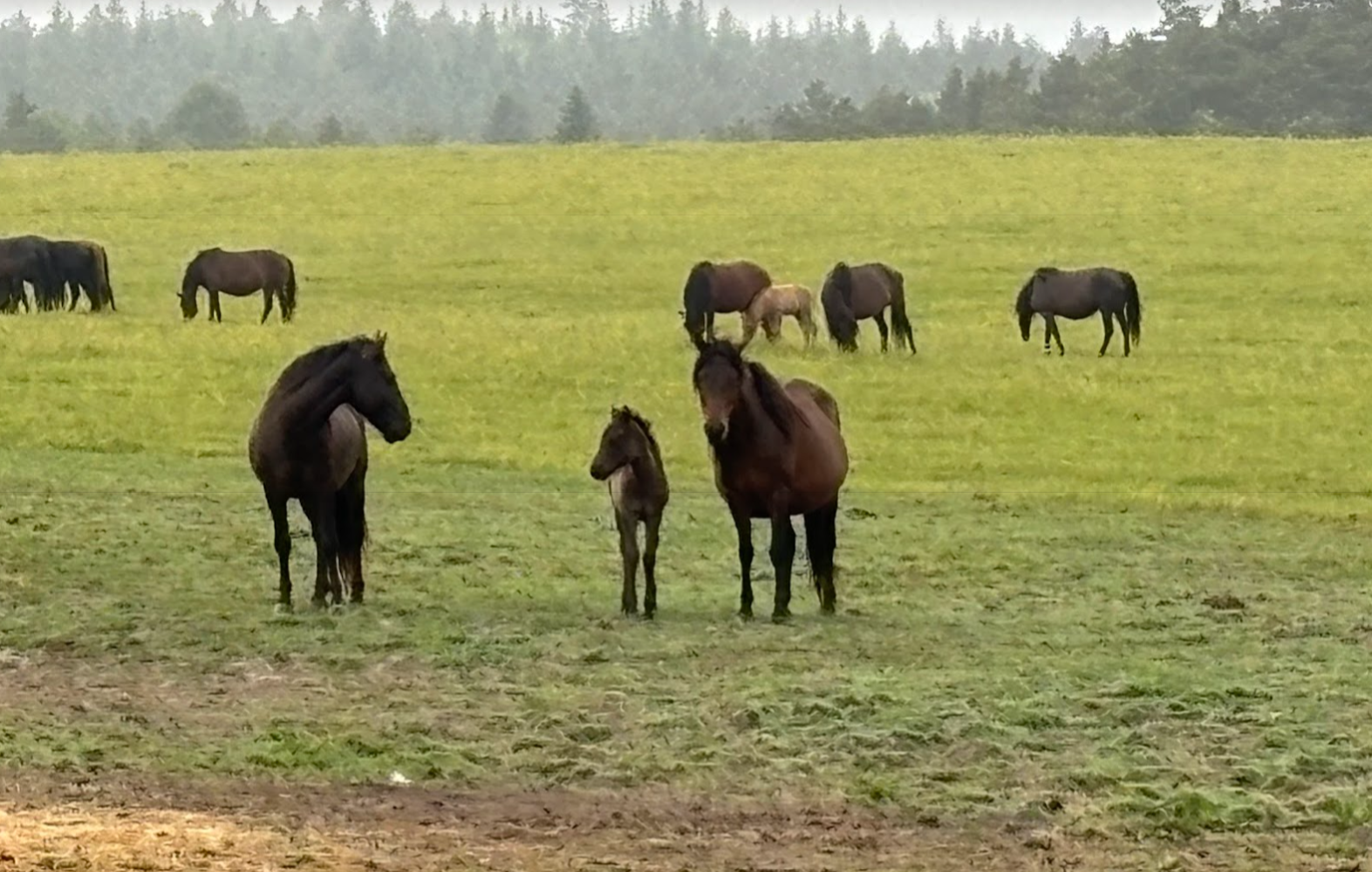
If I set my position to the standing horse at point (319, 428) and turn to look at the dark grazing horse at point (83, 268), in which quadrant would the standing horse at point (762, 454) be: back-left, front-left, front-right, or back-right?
back-right

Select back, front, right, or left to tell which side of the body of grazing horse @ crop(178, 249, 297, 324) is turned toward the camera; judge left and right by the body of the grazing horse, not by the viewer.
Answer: left

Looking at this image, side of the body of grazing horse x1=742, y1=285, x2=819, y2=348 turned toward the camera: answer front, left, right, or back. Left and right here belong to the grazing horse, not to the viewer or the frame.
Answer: left

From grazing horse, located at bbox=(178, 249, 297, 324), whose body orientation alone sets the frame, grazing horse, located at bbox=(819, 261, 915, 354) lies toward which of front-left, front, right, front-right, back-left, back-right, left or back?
back-left

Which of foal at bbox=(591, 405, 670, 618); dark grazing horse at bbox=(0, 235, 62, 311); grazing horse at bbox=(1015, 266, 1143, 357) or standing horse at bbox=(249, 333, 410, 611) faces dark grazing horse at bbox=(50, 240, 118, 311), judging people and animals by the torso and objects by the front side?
the grazing horse

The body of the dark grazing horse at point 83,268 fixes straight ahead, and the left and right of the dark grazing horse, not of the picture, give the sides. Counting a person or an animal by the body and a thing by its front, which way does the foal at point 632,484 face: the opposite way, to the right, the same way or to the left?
to the left

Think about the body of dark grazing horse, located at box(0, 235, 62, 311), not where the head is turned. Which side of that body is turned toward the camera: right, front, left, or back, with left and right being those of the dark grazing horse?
left

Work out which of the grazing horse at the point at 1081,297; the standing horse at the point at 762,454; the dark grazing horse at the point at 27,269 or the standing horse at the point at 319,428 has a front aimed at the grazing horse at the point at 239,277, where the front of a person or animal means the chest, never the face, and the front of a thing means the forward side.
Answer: the grazing horse at the point at 1081,297

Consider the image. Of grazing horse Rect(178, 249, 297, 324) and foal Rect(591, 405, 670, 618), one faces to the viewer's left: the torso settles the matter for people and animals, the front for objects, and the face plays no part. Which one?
the grazing horse

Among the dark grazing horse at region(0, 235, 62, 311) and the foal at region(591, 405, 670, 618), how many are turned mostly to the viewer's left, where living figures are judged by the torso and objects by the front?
1

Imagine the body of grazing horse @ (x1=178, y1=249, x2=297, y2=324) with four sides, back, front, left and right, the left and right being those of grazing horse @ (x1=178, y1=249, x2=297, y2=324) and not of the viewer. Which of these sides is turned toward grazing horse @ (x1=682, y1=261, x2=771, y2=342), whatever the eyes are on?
back

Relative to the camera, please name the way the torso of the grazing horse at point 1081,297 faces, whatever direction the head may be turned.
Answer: to the viewer's left
